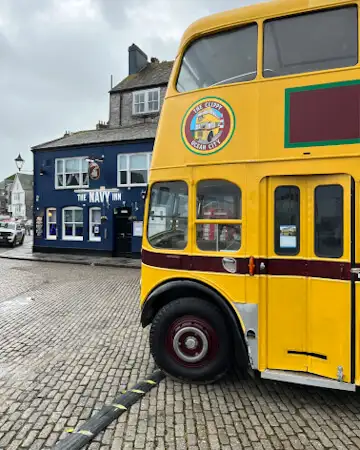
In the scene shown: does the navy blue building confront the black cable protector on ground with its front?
yes

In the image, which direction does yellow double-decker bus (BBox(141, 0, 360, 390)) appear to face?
to the viewer's left

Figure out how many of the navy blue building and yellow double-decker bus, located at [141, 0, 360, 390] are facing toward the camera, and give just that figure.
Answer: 1

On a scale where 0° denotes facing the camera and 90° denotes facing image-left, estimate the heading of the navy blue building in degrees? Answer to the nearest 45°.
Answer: approximately 0°

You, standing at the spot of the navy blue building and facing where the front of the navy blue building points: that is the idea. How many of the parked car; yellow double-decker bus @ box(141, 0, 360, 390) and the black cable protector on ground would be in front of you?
2

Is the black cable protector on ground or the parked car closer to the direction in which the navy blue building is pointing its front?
the black cable protector on ground

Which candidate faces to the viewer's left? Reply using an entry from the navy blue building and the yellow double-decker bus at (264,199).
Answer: the yellow double-decker bus

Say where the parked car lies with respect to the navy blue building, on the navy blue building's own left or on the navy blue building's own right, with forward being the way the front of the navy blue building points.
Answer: on the navy blue building's own right

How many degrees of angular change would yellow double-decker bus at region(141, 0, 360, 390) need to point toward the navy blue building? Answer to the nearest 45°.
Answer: approximately 45° to its right

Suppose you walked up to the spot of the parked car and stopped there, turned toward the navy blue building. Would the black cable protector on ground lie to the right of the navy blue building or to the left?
right
